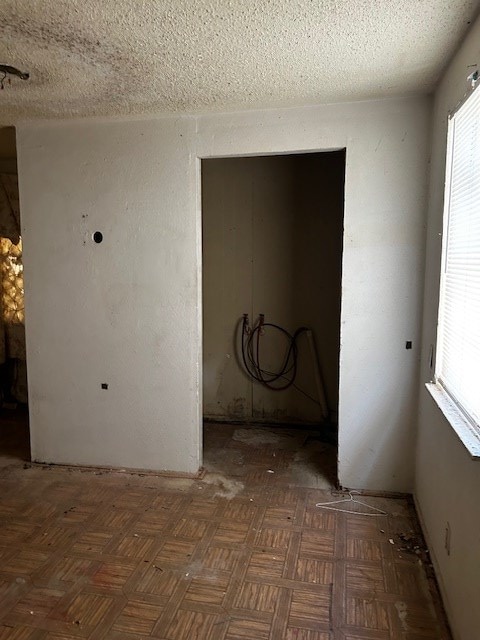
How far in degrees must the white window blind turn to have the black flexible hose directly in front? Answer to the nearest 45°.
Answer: approximately 45° to its right

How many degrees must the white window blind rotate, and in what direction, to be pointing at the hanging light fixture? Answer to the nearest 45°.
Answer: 0° — it already faces it

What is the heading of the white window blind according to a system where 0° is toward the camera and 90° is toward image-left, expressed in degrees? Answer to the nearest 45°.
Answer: approximately 90°

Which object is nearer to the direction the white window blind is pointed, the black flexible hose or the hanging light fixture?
the hanging light fixture
